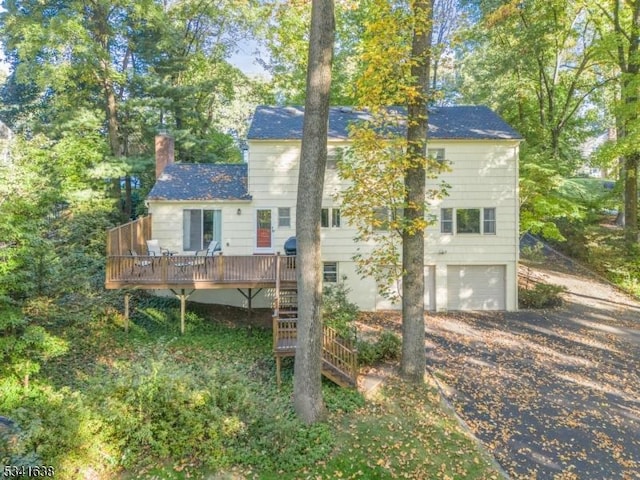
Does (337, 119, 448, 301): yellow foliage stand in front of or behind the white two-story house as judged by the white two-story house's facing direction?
in front

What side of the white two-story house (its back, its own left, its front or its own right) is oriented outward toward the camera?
back

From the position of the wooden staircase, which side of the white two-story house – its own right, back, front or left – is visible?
front

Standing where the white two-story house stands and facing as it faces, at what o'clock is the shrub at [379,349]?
The shrub is roughly at 12 o'clock from the white two-story house.

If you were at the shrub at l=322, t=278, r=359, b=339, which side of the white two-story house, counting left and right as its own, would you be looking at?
back
